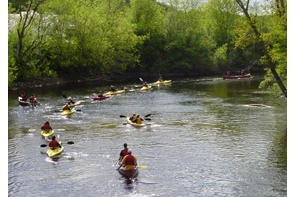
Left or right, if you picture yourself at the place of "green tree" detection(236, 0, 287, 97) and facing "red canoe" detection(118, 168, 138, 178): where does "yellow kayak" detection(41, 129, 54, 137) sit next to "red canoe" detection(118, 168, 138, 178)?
right

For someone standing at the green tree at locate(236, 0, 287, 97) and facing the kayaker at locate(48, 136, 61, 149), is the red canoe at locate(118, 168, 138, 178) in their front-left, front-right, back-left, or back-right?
front-left

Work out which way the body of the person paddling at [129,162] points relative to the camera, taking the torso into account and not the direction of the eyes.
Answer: away from the camera

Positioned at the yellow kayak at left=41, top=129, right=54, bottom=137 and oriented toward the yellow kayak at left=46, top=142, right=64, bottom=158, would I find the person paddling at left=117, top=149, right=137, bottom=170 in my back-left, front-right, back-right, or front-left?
front-left

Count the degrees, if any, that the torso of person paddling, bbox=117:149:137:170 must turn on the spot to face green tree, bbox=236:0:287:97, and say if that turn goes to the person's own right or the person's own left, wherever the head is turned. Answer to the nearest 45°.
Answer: approximately 45° to the person's own right

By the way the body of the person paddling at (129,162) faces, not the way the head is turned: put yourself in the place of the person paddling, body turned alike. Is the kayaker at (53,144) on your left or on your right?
on your left

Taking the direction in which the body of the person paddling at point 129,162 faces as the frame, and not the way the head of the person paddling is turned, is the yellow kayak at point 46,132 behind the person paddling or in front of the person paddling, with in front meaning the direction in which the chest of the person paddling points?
in front

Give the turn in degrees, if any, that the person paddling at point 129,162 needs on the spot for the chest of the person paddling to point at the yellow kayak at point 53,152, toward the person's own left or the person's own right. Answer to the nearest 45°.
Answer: approximately 45° to the person's own left
